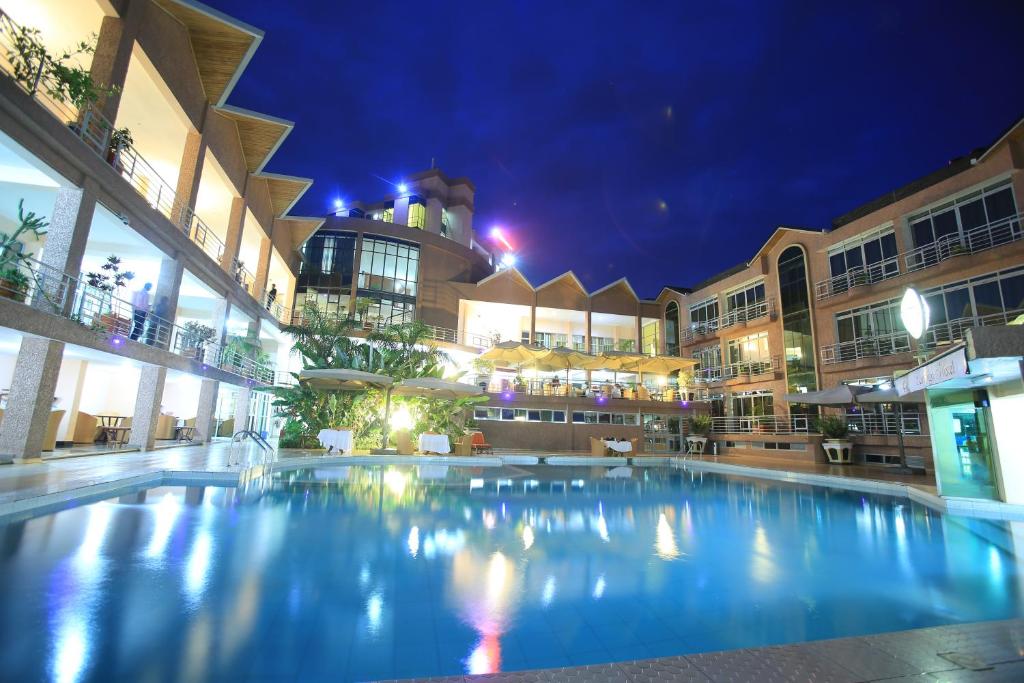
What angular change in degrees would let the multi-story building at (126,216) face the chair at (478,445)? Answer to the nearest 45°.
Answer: approximately 45° to its left

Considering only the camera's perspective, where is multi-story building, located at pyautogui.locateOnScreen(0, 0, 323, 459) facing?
facing the viewer and to the right of the viewer

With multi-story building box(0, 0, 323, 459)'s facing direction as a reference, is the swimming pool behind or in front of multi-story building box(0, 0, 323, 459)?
in front

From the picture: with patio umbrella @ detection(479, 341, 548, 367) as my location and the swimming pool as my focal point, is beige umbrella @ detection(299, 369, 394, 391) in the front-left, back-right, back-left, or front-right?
front-right

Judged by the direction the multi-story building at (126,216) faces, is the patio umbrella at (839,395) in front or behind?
in front

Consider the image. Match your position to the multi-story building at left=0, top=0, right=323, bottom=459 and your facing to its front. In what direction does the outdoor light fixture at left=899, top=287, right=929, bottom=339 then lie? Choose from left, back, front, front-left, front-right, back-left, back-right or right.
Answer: front

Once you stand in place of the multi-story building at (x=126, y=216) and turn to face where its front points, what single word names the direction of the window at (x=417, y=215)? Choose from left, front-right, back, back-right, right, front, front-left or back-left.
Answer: left

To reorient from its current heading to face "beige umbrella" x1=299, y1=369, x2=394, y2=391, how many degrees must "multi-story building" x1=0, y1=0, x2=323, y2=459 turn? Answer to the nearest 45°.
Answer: approximately 45° to its left

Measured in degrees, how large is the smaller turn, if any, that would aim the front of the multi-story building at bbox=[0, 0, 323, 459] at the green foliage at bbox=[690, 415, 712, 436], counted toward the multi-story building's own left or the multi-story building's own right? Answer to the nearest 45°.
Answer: approximately 45° to the multi-story building's own left

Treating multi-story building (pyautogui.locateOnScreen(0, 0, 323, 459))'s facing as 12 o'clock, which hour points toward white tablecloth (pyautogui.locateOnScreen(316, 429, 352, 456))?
The white tablecloth is roughly at 11 o'clock from the multi-story building.
